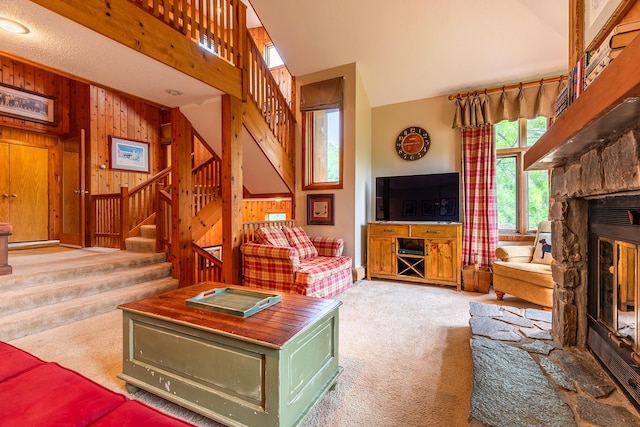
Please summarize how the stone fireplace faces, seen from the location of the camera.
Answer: facing the viewer and to the left of the viewer

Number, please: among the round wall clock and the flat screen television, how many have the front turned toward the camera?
2

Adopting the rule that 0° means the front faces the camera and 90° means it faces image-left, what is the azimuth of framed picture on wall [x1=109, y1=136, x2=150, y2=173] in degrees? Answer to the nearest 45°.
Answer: approximately 315°

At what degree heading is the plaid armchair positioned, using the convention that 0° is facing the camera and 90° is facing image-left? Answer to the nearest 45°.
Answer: approximately 315°

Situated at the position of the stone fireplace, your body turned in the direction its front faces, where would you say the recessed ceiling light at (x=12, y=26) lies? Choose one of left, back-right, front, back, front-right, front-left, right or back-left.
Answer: front

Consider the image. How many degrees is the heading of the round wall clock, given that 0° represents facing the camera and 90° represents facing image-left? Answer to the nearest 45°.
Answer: approximately 0°

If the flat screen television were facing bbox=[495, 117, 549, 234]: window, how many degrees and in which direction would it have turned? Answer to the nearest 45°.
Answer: approximately 90° to its left
